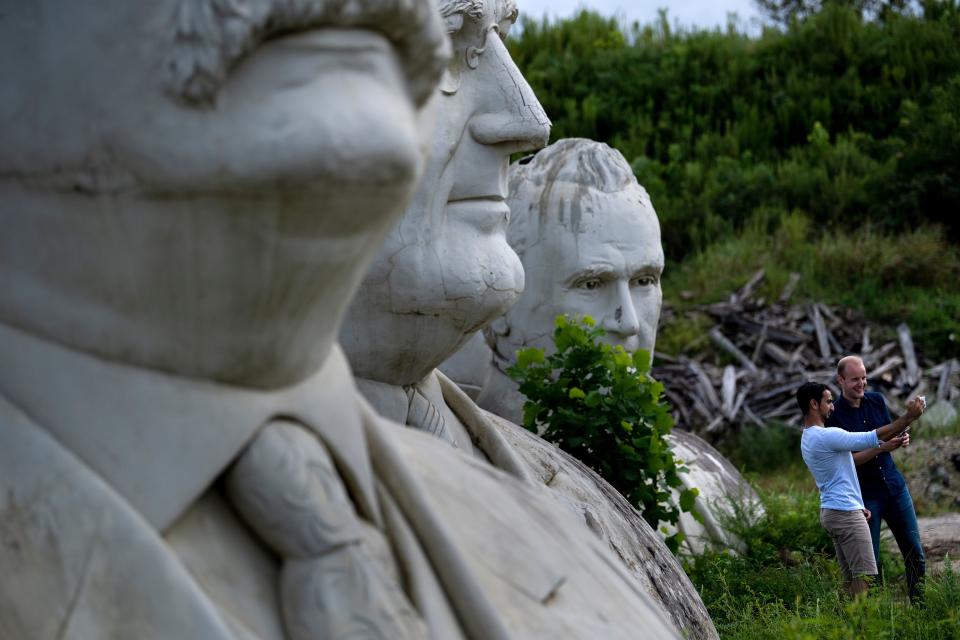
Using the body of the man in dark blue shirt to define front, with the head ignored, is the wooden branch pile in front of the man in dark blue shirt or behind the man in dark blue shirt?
behind

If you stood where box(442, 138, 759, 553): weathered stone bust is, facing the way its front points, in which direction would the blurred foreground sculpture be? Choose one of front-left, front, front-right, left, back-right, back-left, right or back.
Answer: front-right

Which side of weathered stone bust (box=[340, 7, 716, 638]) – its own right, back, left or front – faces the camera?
right

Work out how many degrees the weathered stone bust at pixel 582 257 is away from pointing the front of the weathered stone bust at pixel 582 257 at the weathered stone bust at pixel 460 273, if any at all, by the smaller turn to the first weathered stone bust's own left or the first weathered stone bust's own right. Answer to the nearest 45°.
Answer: approximately 45° to the first weathered stone bust's own right

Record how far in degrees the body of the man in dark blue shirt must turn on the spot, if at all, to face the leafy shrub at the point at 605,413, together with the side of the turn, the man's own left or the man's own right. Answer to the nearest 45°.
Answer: approximately 45° to the man's own right

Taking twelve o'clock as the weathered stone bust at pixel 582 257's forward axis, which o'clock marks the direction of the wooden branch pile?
The wooden branch pile is roughly at 8 o'clock from the weathered stone bust.

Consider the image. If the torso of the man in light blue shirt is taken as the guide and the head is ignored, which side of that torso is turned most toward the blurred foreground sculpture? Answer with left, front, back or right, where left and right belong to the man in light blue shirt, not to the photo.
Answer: right

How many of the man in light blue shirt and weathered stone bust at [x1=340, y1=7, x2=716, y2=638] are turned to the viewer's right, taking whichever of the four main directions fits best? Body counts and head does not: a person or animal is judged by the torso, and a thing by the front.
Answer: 2

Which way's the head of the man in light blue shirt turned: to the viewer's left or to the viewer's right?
to the viewer's right

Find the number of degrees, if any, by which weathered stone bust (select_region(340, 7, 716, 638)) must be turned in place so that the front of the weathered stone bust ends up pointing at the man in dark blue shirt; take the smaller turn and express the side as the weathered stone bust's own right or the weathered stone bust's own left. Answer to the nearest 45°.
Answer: approximately 45° to the weathered stone bust's own left
